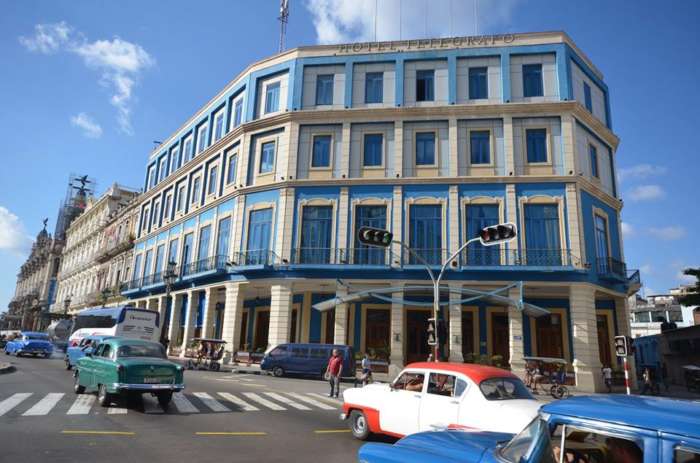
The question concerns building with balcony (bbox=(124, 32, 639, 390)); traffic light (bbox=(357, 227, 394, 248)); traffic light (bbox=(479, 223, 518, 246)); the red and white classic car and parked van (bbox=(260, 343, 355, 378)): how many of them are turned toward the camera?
3

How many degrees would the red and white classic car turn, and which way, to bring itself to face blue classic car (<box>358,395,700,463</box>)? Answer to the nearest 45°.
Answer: approximately 135° to its left

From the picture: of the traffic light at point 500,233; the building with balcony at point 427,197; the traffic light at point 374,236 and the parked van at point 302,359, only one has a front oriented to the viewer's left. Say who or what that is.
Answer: the parked van

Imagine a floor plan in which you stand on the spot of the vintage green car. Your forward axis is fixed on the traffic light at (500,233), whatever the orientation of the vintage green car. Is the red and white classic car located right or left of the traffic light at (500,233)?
right

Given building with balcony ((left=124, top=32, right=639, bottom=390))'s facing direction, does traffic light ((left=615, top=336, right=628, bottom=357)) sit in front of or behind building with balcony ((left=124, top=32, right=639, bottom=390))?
in front

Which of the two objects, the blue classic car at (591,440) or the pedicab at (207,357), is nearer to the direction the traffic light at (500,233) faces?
the blue classic car

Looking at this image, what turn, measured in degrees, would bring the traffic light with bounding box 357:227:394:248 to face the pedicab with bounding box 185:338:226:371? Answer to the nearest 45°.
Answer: approximately 135° to its right

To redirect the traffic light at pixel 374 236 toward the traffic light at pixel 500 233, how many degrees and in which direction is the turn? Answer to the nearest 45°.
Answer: approximately 90° to its left

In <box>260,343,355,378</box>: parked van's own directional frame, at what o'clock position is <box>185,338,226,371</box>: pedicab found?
The pedicab is roughly at 1 o'clock from the parked van.

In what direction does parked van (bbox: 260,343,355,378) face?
to the viewer's left
